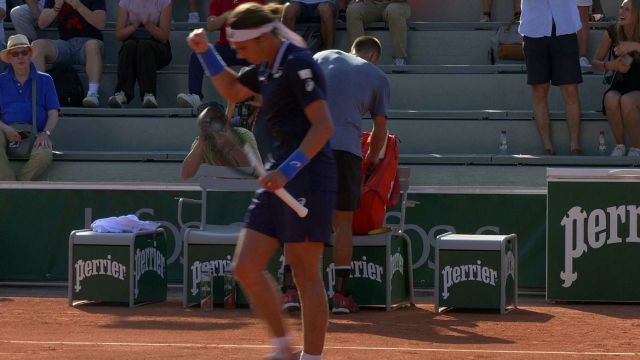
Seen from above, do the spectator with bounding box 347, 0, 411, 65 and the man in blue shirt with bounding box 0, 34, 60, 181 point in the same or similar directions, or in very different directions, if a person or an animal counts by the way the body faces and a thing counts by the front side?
same or similar directions

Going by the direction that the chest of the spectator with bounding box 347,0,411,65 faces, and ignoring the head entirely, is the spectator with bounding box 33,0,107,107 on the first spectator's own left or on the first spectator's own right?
on the first spectator's own right

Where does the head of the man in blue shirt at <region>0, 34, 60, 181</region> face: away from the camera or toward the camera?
toward the camera

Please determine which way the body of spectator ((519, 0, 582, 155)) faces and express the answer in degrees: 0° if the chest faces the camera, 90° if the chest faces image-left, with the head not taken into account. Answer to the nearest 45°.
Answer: approximately 0°

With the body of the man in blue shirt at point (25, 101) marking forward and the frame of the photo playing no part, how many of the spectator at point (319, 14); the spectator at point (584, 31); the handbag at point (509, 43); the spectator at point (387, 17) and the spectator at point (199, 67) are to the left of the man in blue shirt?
5

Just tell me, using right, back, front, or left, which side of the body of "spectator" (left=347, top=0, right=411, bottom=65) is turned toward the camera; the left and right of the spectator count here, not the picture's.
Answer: front

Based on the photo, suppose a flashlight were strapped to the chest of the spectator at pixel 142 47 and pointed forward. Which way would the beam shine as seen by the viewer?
toward the camera

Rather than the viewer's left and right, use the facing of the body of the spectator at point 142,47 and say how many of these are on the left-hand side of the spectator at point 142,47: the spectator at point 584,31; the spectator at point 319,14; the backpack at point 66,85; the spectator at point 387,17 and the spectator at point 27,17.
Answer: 3
